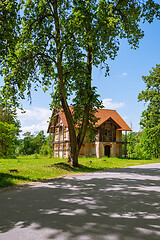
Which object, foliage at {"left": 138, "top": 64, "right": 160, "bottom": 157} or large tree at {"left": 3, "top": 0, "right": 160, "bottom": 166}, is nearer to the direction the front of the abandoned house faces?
the large tree

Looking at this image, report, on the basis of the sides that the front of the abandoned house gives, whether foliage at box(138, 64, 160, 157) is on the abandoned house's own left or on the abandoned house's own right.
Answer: on the abandoned house's own left

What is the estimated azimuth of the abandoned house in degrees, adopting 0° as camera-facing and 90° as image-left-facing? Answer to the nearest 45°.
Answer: approximately 0°

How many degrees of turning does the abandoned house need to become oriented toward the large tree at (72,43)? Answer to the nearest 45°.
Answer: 0° — it already faces it
